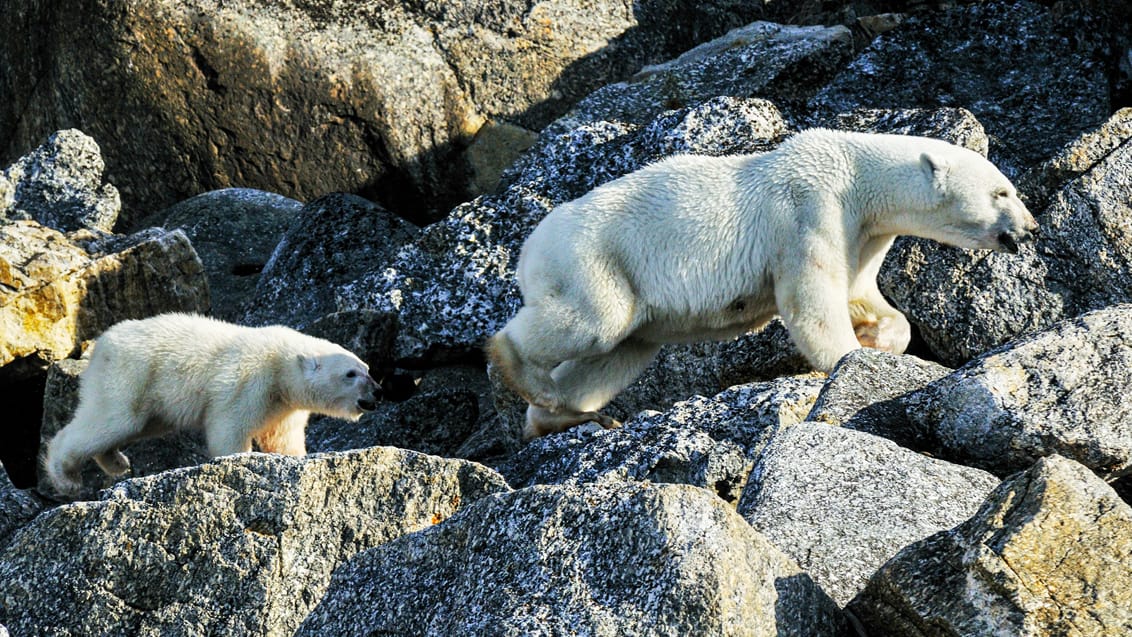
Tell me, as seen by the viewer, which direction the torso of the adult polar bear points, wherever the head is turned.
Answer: to the viewer's right

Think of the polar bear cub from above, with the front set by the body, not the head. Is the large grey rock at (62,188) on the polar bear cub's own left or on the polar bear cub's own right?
on the polar bear cub's own left

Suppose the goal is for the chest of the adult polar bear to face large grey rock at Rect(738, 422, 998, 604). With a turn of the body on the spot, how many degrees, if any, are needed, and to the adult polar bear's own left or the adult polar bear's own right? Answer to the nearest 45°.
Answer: approximately 90° to the adult polar bear's own right

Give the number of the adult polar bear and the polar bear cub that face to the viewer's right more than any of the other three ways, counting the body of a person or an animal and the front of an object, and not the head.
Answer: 2

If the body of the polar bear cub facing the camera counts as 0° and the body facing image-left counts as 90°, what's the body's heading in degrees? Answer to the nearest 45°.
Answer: approximately 270°

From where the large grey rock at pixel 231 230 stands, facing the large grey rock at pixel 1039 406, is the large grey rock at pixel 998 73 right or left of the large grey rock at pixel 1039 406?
left

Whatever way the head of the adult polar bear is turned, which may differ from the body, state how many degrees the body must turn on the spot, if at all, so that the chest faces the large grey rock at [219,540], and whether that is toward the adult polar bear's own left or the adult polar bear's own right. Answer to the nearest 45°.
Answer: approximately 135° to the adult polar bear's own right

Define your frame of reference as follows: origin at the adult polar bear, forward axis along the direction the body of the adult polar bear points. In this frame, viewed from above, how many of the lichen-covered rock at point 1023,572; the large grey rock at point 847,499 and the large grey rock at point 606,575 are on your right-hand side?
3

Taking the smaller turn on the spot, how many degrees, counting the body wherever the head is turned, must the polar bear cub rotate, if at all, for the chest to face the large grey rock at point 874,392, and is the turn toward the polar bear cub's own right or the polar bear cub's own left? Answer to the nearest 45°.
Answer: approximately 45° to the polar bear cub's own right

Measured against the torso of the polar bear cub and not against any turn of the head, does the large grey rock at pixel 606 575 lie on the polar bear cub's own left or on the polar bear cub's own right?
on the polar bear cub's own right
